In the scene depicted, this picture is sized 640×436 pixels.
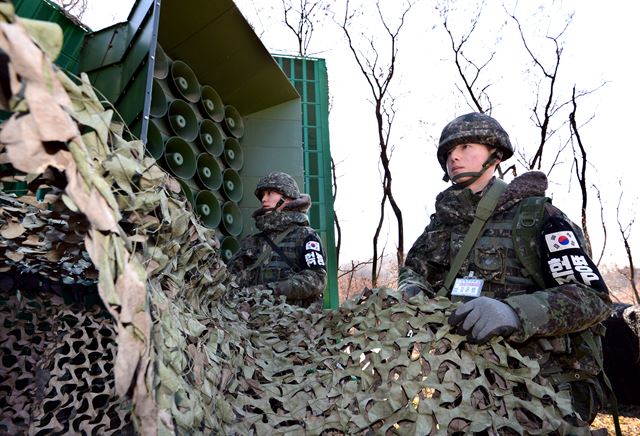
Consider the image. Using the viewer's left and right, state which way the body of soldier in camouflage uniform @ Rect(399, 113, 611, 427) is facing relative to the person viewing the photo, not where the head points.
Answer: facing the viewer and to the left of the viewer

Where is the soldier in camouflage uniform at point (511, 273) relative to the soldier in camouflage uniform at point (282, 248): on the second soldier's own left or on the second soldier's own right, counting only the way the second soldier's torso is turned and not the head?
on the second soldier's own left

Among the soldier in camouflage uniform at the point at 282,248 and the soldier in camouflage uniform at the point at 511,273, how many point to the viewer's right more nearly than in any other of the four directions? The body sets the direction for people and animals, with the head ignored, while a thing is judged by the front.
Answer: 0

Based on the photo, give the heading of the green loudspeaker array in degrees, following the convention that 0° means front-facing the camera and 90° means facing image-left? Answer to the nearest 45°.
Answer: approximately 315°

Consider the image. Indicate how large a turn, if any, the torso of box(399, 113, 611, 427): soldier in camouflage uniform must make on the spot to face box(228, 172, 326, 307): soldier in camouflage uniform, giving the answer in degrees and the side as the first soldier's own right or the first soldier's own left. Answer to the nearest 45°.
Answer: approximately 90° to the first soldier's own right
